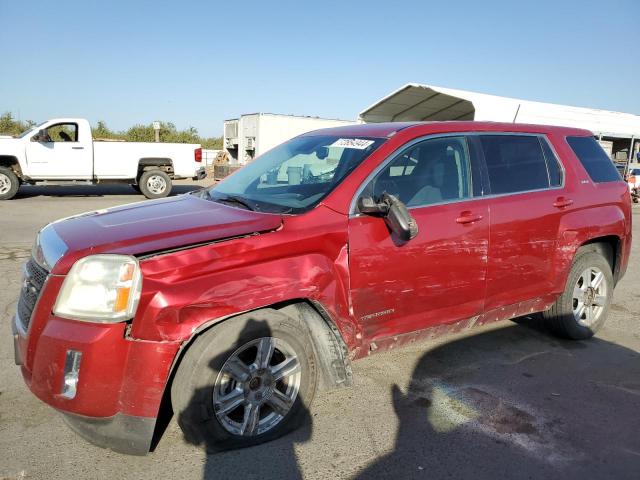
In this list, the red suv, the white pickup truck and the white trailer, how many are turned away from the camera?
0

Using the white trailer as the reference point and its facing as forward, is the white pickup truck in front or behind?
in front

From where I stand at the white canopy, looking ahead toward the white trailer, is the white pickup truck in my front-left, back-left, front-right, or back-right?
front-left

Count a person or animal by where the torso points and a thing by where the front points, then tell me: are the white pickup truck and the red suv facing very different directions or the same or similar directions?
same or similar directions

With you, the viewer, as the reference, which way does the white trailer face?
facing the viewer and to the left of the viewer

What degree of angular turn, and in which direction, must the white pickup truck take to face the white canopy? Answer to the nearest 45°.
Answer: approximately 180°

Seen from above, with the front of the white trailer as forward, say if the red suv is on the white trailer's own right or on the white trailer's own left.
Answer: on the white trailer's own left

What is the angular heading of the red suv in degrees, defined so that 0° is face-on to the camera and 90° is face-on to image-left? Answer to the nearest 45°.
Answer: approximately 45°

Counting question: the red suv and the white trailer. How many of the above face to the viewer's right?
0

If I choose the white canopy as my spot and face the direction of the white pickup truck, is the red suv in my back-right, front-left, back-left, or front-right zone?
front-left

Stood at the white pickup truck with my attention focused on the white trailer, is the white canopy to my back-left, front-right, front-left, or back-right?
front-right

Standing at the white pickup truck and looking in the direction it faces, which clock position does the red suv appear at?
The red suv is roughly at 9 o'clock from the white pickup truck.

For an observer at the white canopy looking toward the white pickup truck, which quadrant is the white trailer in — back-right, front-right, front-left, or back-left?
front-right

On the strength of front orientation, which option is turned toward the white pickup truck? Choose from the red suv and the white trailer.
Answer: the white trailer

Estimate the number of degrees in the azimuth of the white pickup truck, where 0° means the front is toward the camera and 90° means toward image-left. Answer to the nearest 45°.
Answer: approximately 90°

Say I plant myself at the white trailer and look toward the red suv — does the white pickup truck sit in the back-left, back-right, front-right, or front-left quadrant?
front-right
